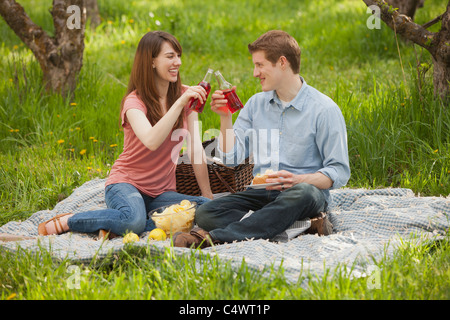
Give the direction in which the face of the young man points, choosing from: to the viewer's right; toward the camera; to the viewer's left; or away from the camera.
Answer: to the viewer's left

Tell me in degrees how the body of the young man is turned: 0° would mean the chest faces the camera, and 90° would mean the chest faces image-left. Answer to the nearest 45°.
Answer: approximately 45°

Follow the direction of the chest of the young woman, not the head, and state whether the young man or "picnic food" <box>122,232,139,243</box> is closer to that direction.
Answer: the young man

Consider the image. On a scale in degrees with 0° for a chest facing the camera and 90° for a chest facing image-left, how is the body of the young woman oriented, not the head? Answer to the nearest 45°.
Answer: approximately 315°

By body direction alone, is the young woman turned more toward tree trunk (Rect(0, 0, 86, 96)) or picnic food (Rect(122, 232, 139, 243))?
the picnic food

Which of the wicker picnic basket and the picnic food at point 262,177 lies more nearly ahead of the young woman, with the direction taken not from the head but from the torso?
the picnic food

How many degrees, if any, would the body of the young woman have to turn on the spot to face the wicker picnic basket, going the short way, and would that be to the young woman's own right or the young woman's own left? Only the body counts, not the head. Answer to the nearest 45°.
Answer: approximately 90° to the young woman's own left

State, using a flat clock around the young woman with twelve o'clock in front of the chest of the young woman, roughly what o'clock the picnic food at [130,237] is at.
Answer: The picnic food is roughly at 2 o'clock from the young woman.

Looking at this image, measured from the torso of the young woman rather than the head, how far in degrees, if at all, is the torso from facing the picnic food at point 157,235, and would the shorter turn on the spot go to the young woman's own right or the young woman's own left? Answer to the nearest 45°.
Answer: approximately 45° to the young woman's own right
